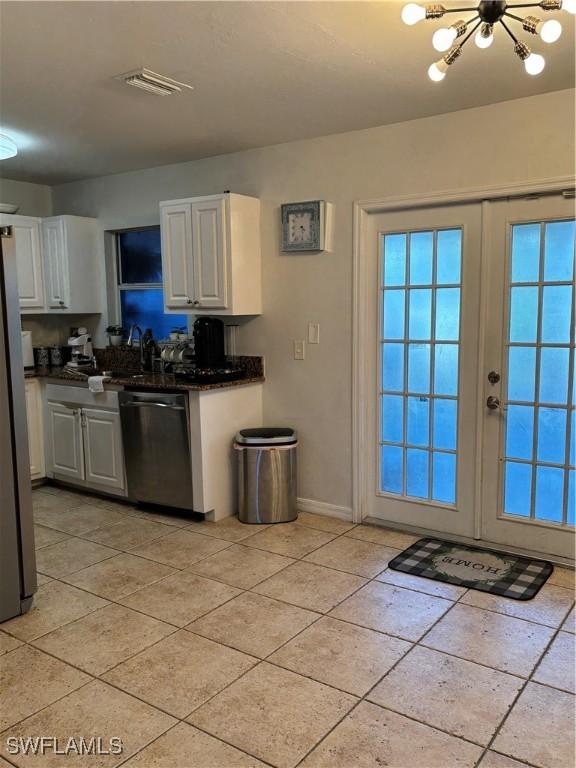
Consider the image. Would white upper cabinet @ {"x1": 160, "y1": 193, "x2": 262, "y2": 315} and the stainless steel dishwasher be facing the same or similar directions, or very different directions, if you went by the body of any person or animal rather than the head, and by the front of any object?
same or similar directions

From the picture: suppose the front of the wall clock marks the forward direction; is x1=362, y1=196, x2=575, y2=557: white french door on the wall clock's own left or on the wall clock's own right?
on the wall clock's own left

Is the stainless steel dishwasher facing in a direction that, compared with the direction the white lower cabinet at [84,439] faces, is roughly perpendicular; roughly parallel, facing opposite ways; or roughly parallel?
roughly parallel

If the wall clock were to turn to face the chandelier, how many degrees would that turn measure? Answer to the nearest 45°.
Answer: approximately 45° to its left

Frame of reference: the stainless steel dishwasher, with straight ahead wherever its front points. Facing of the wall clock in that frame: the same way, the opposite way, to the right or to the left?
the same way

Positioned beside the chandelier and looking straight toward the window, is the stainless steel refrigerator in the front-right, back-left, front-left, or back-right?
front-left

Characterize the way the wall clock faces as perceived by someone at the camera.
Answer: facing the viewer and to the left of the viewer

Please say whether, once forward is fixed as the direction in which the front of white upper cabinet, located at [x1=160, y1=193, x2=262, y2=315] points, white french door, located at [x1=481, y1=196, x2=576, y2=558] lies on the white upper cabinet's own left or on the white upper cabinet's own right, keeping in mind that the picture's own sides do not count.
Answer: on the white upper cabinet's own left

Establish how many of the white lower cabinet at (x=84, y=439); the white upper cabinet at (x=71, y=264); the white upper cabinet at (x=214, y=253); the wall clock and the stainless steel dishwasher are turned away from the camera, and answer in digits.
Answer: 0

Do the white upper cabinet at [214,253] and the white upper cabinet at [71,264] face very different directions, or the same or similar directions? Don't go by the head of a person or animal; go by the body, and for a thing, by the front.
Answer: same or similar directions

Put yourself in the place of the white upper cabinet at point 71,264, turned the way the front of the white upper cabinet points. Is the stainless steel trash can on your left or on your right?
on your left

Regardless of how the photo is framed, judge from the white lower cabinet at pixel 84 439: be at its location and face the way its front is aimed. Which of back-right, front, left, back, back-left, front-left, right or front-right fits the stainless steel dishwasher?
left

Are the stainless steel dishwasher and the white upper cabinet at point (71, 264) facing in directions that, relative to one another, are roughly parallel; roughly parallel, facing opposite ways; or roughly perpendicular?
roughly parallel
